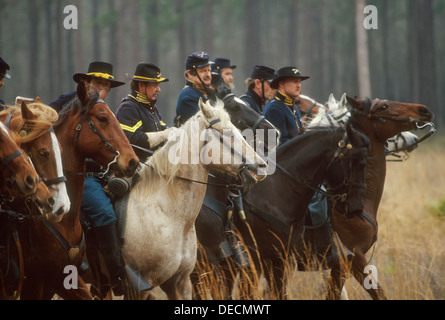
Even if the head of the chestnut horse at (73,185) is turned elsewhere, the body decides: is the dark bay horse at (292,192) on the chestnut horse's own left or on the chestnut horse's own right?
on the chestnut horse's own left

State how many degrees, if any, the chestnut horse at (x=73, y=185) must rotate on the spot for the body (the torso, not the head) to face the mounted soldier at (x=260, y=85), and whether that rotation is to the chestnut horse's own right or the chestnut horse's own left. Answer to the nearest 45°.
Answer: approximately 90° to the chestnut horse's own left

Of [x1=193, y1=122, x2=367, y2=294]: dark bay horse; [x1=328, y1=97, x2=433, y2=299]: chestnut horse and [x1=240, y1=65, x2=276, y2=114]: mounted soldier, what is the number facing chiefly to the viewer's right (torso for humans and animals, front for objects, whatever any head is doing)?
3

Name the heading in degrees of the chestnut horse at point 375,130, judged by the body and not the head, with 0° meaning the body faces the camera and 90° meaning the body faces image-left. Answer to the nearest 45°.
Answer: approximately 270°

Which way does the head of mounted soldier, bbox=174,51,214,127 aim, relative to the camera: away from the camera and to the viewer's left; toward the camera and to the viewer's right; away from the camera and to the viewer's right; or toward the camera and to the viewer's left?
toward the camera and to the viewer's right

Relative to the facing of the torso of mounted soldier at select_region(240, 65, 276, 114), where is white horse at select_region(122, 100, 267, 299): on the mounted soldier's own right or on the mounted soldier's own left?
on the mounted soldier's own right

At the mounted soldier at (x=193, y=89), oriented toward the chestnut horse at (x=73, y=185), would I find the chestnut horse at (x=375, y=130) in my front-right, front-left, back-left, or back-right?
back-left

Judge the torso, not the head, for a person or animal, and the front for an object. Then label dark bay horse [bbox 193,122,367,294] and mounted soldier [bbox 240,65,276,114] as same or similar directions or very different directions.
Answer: same or similar directions

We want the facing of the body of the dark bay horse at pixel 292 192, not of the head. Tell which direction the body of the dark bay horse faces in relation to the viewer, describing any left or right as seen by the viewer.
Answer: facing to the right of the viewer

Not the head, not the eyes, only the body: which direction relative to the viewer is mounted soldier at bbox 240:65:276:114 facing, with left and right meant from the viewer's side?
facing to the right of the viewer
